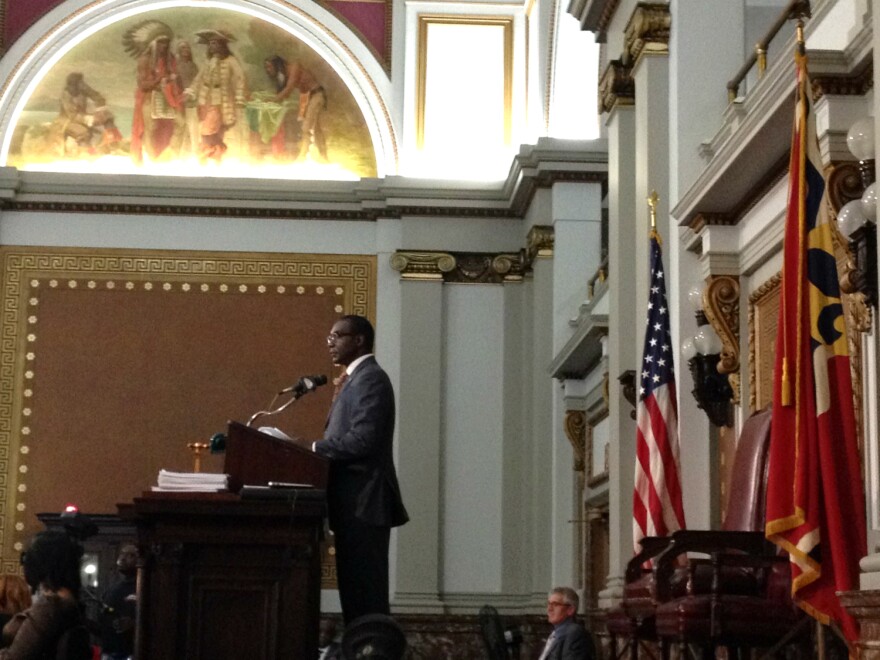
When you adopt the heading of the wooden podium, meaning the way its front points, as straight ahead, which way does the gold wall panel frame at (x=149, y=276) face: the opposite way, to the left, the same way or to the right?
to the left

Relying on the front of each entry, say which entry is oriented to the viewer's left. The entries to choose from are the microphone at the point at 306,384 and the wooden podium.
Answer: the wooden podium

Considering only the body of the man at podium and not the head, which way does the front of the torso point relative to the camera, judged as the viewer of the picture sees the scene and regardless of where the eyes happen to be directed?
to the viewer's left

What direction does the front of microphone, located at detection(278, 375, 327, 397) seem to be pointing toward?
to the viewer's right

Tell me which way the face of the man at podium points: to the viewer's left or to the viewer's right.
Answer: to the viewer's left

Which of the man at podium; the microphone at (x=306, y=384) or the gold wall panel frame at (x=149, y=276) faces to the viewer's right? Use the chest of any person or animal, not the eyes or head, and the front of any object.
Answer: the microphone

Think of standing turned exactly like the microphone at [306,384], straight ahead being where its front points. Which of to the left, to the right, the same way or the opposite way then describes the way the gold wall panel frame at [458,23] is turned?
to the right

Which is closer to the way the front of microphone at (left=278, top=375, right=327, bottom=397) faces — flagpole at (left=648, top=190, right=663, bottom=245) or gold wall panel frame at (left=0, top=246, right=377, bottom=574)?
the flagpole

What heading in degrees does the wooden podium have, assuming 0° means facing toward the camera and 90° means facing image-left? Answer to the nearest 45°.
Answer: approximately 90°

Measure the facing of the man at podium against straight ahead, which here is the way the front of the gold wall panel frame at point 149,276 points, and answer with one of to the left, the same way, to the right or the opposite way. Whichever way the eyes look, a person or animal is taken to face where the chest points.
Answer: to the right

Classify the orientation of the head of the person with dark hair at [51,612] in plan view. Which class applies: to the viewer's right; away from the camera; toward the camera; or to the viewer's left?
away from the camera

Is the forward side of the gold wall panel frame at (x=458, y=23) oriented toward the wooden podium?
yes

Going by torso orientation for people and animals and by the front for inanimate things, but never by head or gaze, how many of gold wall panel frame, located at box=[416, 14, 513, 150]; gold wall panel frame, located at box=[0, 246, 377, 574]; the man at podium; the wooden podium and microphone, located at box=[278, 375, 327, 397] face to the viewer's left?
2
